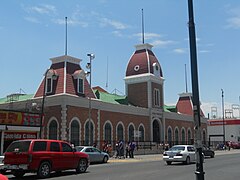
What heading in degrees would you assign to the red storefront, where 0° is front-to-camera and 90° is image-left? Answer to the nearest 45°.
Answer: approximately 315°

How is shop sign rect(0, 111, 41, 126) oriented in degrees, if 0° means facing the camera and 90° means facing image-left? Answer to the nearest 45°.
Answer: approximately 315°

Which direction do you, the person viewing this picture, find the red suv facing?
facing away from the viewer and to the right of the viewer

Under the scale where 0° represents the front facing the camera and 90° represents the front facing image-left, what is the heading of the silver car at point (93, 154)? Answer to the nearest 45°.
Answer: approximately 225°
